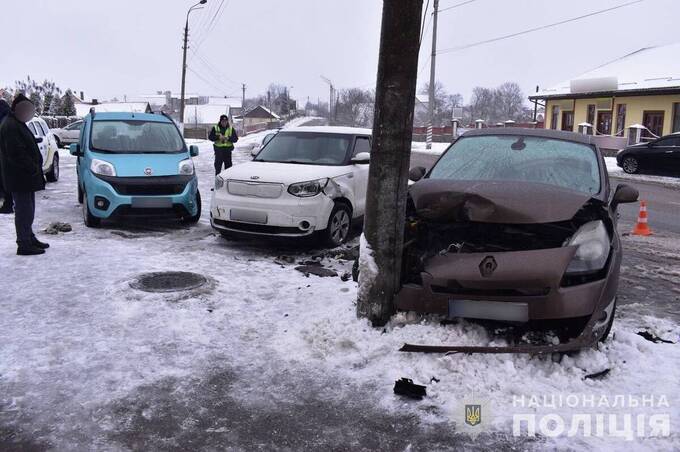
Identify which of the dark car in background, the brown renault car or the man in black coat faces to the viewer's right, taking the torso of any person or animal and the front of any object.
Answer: the man in black coat

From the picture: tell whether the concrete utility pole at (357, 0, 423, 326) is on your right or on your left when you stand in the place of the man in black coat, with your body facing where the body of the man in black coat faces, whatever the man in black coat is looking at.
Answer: on your right

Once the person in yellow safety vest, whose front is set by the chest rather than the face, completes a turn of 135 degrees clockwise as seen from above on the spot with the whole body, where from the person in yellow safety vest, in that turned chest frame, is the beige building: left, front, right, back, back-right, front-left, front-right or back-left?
right

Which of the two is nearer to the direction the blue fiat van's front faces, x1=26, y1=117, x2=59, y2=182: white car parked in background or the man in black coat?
the man in black coat

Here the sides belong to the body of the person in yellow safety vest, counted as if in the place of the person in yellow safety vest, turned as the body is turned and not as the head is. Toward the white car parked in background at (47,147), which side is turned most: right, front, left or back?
right

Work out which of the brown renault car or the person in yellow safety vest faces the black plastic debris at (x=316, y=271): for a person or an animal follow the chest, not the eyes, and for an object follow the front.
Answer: the person in yellow safety vest

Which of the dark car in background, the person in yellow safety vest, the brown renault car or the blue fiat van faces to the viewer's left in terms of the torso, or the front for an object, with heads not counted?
the dark car in background

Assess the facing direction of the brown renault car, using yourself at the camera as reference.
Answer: facing the viewer

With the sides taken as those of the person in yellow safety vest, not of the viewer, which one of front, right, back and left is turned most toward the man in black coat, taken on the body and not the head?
front

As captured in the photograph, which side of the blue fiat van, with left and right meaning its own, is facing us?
front

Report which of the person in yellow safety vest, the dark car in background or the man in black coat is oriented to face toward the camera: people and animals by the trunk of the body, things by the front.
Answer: the person in yellow safety vest

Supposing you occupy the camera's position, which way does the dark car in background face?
facing to the left of the viewer

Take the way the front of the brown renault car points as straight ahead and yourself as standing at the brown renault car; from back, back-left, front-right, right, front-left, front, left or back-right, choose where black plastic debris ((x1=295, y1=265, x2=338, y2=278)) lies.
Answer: back-right

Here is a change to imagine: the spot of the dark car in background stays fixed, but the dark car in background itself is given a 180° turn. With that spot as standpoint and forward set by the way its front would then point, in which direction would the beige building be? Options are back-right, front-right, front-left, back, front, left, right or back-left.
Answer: left
